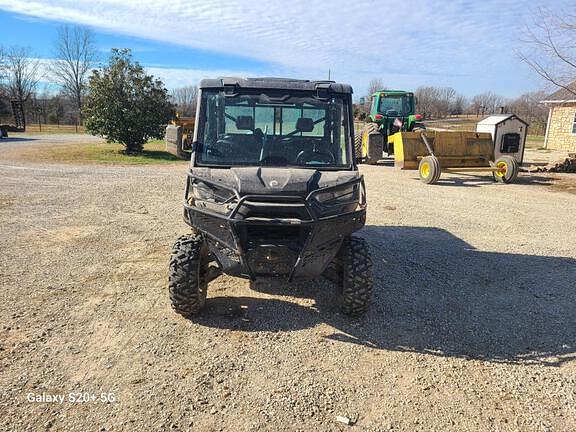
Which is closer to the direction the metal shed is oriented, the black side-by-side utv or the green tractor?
the black side-by-side utv

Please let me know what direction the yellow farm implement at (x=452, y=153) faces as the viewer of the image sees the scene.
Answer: facing away from the viewer and to the left of the viewer

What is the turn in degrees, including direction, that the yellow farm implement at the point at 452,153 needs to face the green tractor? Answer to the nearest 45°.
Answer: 0° — it already faces it

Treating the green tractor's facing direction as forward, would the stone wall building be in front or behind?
in front

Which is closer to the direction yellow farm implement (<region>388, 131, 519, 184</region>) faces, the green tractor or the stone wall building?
the green tractor

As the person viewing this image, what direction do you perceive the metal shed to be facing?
facing the viewer and to the right of the viewer

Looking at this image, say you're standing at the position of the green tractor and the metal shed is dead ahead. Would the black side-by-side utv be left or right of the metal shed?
right

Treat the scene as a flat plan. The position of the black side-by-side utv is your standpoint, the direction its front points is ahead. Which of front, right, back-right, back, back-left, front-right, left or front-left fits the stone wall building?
back-left

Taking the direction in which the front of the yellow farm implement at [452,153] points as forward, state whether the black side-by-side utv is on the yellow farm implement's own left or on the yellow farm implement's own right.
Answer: on the yellow farm implement's own left
